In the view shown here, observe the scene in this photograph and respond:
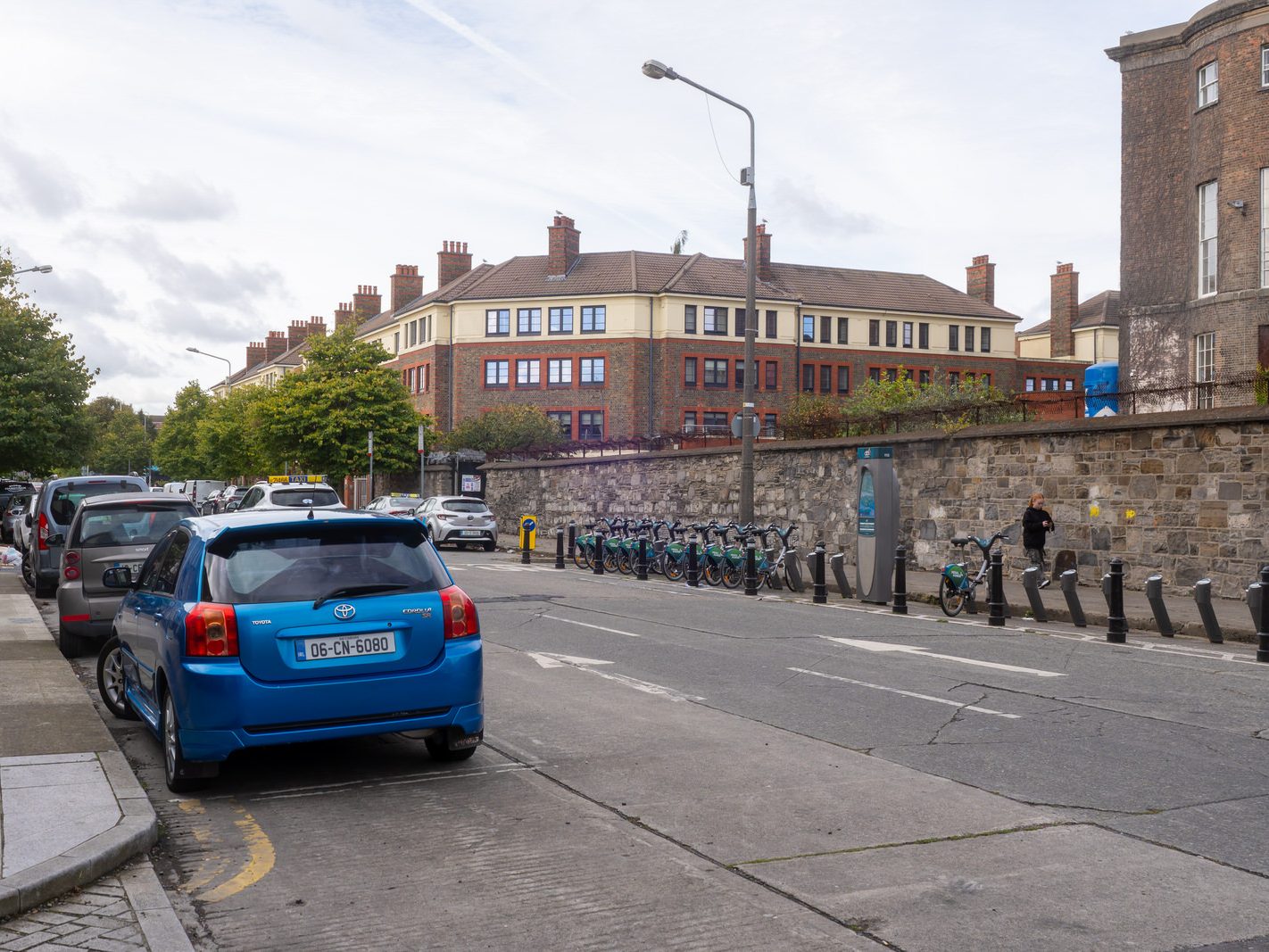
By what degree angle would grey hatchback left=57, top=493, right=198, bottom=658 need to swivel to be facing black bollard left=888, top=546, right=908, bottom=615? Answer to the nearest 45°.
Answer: approximately 90° to its right

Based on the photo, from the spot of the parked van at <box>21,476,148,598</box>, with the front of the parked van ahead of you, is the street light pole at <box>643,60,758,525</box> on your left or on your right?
on your right

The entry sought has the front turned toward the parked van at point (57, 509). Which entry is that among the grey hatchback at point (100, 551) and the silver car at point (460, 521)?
the grey hatchback

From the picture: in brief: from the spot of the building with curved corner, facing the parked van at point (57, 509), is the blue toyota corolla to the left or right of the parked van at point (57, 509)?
left

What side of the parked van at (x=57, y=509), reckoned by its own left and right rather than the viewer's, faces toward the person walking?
right

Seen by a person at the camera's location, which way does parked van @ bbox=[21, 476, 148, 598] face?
facing away from the viewer

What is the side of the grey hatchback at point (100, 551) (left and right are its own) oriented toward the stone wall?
right

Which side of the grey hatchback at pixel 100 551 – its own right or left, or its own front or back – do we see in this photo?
back

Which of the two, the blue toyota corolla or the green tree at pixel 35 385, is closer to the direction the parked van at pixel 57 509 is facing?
the green tree

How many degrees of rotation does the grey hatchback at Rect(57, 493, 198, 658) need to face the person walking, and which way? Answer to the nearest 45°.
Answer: approximately 90° to its right

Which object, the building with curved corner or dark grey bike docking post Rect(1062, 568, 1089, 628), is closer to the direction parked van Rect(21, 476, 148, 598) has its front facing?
the building with curved corner

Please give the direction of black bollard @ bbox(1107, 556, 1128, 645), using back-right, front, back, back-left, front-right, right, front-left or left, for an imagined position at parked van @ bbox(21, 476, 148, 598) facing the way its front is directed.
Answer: back-right

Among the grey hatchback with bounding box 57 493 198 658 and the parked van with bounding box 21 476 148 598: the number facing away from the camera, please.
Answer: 2

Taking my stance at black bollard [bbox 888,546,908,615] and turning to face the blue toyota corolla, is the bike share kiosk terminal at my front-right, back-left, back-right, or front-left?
back-right
